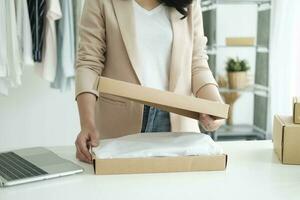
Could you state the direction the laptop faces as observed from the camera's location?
facing away from the viewer and to the right of the viewer

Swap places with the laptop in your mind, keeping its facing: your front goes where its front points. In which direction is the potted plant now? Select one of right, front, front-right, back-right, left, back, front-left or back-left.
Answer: front

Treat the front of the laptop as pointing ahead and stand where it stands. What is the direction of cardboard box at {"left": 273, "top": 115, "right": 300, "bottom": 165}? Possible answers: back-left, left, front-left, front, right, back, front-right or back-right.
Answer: front-right

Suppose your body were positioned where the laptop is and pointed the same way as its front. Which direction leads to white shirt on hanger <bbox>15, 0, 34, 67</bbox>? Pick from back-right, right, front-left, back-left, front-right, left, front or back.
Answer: front-left

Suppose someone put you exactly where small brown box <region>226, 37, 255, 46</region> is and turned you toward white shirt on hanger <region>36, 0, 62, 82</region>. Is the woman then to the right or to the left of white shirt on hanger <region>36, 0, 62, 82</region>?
left

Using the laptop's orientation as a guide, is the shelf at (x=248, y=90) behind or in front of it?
in front

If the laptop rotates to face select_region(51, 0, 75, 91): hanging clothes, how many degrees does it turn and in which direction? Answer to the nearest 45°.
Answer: approximately 45° to its left

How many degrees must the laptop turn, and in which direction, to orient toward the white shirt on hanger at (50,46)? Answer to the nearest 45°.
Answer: approximately 45° to its left
